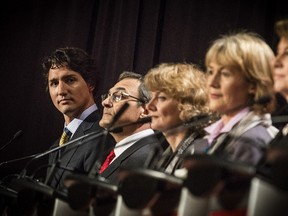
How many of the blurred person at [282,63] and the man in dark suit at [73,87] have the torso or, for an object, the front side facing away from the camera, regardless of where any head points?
0

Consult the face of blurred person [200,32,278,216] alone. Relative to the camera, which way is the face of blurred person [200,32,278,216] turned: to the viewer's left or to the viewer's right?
to the viewer's left

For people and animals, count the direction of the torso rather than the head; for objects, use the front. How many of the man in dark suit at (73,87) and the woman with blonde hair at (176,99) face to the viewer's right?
0

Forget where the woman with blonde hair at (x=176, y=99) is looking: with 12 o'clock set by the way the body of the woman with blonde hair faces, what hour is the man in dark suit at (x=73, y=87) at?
The man in dark suit is roughly at 2 o'clock from the woman with blonde hair.

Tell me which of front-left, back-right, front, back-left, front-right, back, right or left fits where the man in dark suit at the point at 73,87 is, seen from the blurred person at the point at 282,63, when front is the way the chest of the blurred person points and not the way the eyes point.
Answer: right

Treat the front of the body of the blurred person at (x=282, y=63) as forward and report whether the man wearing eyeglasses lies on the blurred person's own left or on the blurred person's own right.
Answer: on the blurred person's own right

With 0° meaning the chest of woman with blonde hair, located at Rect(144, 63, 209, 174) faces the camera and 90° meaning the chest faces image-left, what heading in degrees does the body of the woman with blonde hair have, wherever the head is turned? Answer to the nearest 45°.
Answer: approximately 90°

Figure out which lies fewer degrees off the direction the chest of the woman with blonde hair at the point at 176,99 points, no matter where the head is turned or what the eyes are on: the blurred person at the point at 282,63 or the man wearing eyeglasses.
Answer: the man wearing eyeglasses

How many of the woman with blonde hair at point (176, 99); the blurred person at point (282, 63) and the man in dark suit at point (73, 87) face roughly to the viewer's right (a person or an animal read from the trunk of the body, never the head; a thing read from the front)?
0

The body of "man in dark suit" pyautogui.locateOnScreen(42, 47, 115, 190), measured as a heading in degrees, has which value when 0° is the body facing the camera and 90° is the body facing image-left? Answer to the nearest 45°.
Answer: approximately 45°

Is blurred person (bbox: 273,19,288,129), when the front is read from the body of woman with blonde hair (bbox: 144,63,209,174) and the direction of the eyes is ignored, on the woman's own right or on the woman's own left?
on the woman's own left

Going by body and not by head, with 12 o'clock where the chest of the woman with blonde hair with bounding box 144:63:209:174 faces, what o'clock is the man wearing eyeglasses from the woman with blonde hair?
The man wearing eyeglasses is roughly at 2 o'clock from the woman with blonde hair.

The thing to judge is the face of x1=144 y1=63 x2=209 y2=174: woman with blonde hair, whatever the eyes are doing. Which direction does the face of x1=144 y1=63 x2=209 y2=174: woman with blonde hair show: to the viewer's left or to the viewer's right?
to the viewer's left

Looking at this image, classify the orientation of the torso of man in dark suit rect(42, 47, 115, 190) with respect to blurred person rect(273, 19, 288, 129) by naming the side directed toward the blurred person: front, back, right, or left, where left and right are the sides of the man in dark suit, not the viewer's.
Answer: left
